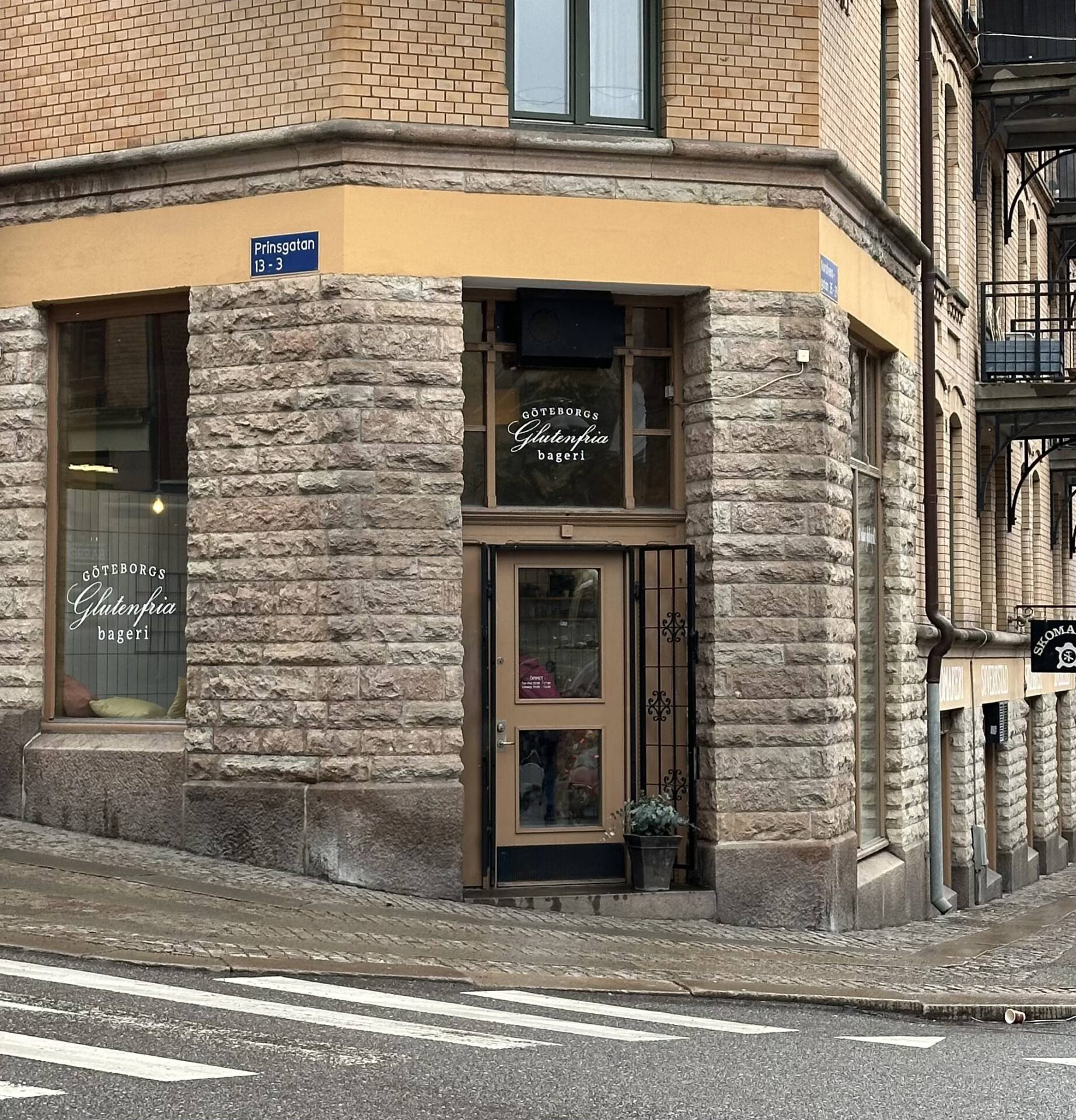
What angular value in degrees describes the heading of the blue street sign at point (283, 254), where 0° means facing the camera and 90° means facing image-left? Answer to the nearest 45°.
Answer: approximately 45°

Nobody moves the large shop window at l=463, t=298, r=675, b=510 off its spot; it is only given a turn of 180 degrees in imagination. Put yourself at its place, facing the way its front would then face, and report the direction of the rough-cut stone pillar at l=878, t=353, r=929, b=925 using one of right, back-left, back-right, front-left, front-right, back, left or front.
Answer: front-right

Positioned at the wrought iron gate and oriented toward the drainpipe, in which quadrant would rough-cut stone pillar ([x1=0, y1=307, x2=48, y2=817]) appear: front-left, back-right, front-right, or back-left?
back-left

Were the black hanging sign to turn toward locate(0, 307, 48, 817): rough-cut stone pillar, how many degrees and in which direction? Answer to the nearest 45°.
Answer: approximately 45° to its right

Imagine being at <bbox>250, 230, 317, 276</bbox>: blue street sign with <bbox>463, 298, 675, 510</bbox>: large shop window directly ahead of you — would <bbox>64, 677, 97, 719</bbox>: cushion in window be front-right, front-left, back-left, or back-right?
back-left

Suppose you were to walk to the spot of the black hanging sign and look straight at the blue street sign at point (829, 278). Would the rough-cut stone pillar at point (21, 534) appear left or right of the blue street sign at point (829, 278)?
right

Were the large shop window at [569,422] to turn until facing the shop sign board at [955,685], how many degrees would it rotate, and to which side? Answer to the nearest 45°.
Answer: approximately 135° to its left

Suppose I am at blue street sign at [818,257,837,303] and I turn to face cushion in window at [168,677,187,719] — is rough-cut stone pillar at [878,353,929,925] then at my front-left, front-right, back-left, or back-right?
back-right

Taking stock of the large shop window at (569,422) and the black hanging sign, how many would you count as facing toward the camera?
2

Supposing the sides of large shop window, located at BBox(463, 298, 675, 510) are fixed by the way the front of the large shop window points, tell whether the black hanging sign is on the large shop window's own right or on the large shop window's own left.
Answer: on the large shop window's own left
